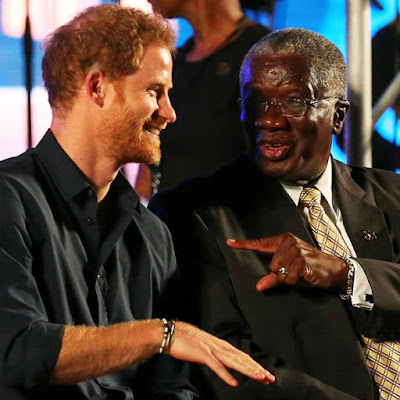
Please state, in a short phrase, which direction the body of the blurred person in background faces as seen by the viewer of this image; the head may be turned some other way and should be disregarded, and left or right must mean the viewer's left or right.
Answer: facing the viewer and to the left of the viewer

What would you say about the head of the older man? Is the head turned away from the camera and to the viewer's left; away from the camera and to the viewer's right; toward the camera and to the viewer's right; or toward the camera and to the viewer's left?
toward the camera and to the viewer's left
